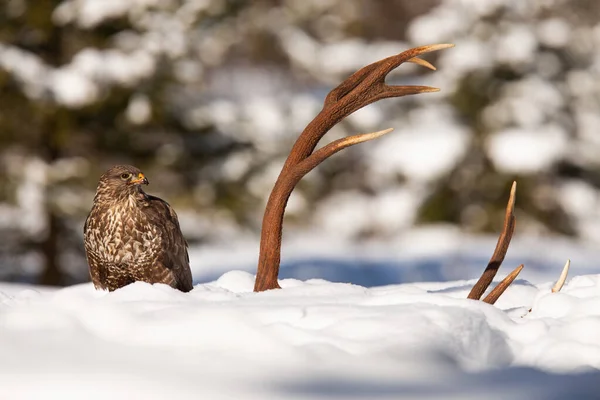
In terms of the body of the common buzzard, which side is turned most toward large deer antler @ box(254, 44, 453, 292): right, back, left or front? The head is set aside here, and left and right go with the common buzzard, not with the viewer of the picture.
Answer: left

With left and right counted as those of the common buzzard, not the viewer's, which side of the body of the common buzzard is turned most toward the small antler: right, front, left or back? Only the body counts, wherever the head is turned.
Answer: left

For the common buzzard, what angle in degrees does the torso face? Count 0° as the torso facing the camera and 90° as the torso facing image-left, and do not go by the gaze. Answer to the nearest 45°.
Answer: approximately 45°
